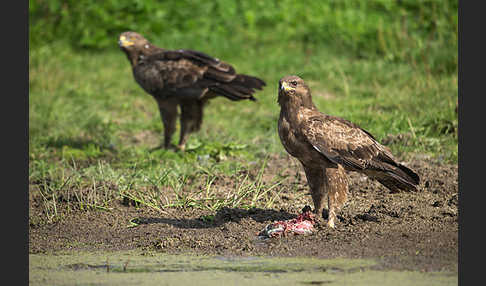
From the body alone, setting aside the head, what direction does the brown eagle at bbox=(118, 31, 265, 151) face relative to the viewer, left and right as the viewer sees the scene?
facing to the left of the viewer

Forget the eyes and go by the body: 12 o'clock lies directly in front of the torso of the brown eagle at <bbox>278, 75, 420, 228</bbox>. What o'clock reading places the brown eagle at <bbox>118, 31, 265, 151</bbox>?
the brown eagle at <bbox>118, 31, 265, 151</bbox> is roughly at 2 o'clock from the brown eagle at <bbox>278, 75, 420, 228</bbox>.

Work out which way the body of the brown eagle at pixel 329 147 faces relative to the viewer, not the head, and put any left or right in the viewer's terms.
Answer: facing to the left of the viewer

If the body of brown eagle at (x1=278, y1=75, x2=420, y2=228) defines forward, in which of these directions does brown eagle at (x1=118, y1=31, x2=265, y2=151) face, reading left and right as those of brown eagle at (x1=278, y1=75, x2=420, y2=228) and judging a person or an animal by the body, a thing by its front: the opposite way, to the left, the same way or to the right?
the same way

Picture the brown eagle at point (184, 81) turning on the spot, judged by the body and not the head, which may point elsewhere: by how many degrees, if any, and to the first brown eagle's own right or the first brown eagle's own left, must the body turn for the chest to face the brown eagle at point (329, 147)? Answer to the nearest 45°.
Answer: approximately 90° to the first brown eagle's own left

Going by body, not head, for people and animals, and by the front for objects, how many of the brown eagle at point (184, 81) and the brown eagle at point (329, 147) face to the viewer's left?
2
